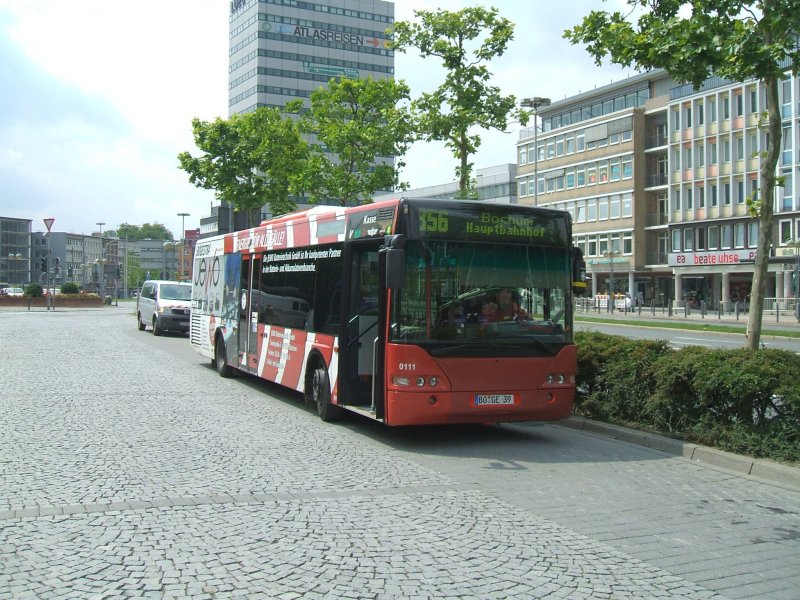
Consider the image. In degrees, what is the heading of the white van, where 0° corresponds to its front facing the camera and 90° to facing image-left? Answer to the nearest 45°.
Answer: approximately 315°

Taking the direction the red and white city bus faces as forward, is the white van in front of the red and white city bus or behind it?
behind

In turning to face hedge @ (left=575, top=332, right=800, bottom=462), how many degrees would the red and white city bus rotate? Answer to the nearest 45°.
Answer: approximately 45° to its left

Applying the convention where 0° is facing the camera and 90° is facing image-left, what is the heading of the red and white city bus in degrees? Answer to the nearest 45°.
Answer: approximately 315°

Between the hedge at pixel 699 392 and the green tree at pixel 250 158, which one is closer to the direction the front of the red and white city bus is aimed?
the hedge

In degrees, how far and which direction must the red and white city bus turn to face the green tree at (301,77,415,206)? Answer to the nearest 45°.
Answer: approximately 135° to its left
